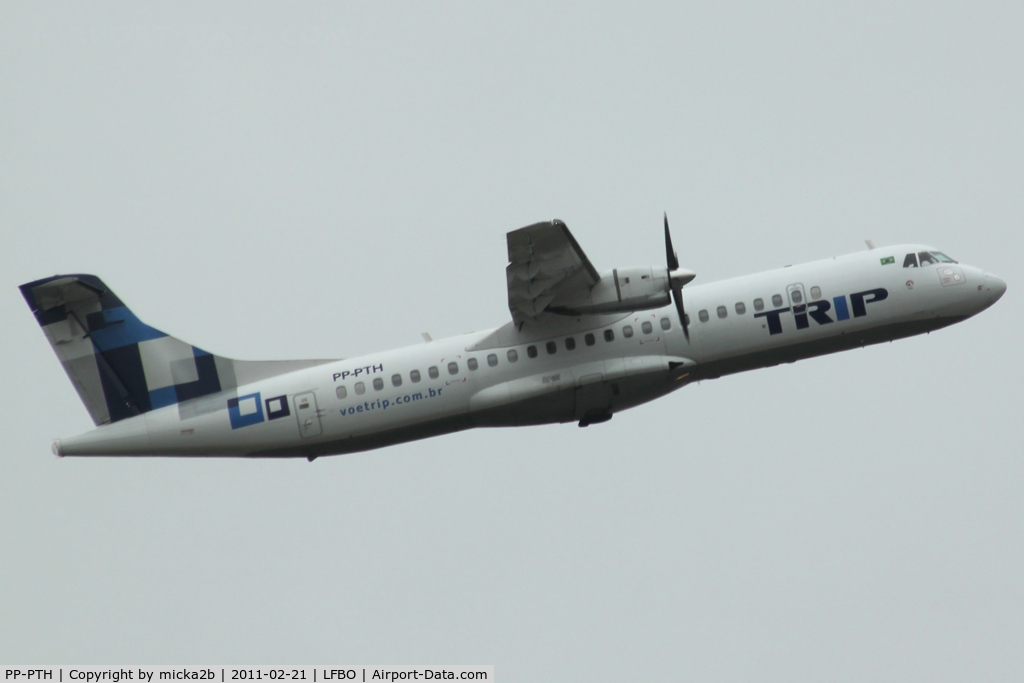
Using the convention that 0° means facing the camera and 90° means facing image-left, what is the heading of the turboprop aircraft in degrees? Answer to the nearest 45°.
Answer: approximately 270°
